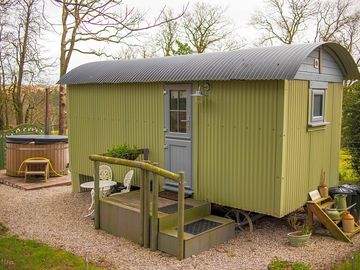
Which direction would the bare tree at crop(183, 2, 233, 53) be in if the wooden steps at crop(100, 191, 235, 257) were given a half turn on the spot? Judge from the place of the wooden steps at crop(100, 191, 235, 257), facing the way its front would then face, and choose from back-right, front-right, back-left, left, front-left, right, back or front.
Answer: front-right

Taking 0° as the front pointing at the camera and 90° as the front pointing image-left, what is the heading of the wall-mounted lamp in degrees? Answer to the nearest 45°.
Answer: approximately 45°

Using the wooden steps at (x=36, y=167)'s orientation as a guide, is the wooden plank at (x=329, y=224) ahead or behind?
ahead

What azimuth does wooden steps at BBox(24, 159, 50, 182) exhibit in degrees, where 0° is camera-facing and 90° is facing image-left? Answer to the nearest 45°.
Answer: approximately 0°

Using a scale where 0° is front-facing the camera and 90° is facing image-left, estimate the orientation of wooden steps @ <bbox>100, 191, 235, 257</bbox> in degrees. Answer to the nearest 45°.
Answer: approximately 315°

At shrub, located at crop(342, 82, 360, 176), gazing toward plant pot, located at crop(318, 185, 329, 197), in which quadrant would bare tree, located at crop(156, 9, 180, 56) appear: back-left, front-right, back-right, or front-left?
back-right

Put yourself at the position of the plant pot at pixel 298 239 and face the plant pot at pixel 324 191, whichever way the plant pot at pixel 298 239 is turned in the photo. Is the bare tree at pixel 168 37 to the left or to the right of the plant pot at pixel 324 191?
left

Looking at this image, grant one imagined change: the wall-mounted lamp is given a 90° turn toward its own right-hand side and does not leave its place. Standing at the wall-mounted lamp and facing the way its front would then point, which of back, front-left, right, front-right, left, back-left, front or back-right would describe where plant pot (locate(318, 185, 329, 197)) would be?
back-right

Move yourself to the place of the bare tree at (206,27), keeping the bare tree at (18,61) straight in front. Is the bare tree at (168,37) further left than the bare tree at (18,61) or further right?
right

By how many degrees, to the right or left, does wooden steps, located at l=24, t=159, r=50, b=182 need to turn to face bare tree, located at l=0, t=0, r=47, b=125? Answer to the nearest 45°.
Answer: approximately 180°

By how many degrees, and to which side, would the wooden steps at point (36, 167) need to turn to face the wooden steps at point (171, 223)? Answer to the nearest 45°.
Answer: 0° — it already faces it

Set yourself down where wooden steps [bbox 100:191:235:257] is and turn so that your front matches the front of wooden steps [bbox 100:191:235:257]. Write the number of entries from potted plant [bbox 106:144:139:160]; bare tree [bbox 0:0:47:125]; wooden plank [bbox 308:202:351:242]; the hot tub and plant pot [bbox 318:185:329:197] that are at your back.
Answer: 3
